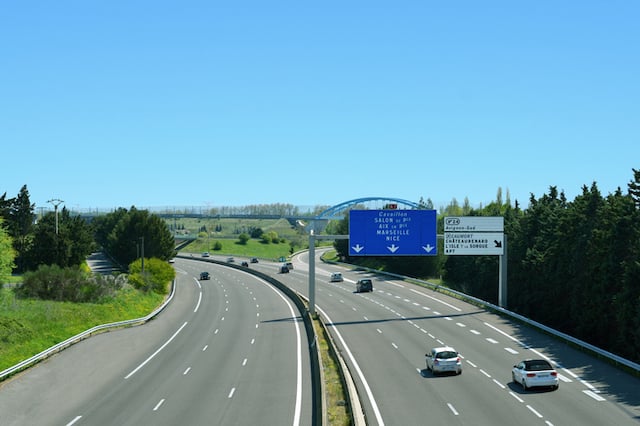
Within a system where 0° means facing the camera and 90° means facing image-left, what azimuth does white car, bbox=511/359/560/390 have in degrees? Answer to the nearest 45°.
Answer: approximately 135°
